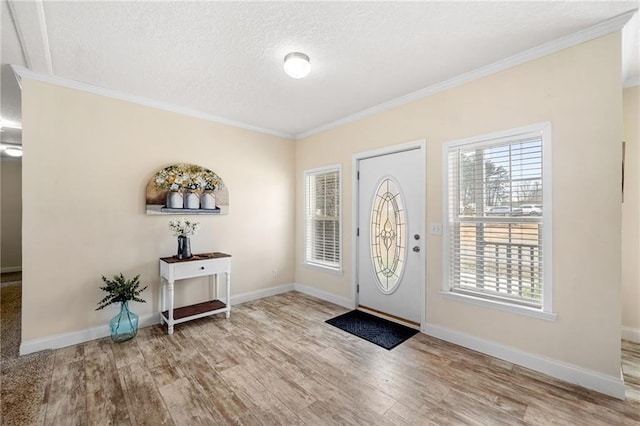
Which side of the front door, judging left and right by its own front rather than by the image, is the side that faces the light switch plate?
left

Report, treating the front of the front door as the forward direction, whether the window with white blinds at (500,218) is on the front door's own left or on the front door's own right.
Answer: on the front door's own left

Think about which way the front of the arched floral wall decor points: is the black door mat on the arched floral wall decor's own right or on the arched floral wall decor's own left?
on the arched floral wall decor's own left

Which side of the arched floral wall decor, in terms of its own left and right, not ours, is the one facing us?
front

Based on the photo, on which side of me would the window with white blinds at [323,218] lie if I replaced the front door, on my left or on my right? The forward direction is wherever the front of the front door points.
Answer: on my right

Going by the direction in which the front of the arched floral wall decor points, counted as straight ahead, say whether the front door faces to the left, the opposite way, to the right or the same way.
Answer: to the right

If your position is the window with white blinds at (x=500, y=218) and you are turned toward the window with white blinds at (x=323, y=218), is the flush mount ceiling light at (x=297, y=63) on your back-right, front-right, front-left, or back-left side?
front-left

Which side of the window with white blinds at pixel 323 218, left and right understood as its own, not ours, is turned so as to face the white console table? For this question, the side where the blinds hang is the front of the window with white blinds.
front

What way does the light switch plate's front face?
toward the camera

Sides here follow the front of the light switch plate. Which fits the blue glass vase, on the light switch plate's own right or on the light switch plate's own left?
on the light switch plate's own right

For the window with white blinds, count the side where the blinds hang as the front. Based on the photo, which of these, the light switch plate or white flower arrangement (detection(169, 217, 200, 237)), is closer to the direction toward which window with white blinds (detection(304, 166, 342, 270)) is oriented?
the white flower arrangement

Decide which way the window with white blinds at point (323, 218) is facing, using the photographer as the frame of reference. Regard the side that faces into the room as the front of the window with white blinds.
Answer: facing the viewer and to the left of the viewer
